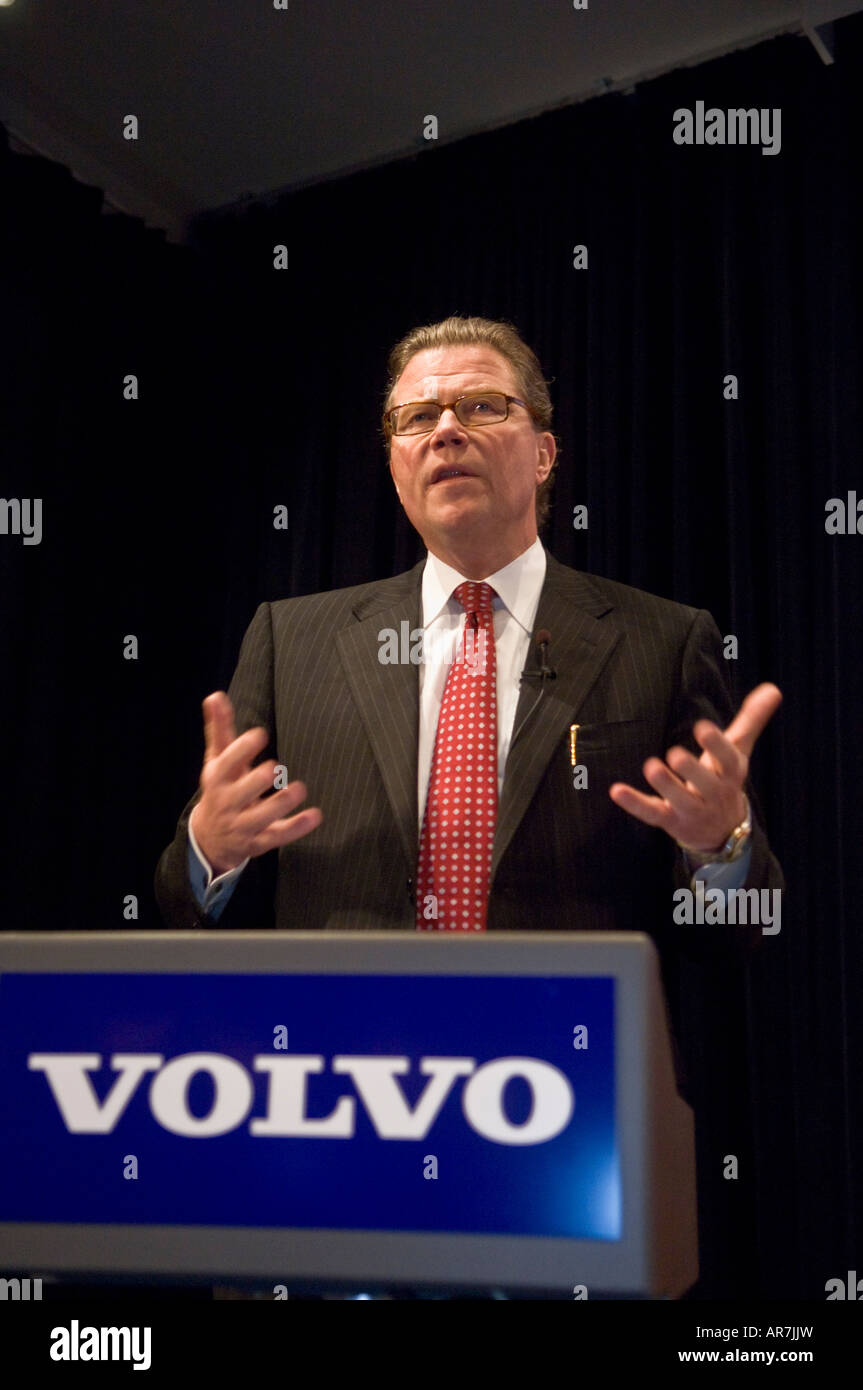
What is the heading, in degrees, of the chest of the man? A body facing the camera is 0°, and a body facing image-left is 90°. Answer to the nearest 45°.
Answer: approximately 0°

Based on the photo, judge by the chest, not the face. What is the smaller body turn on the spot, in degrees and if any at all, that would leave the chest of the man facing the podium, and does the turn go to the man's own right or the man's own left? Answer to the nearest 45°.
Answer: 0° — they already face it
